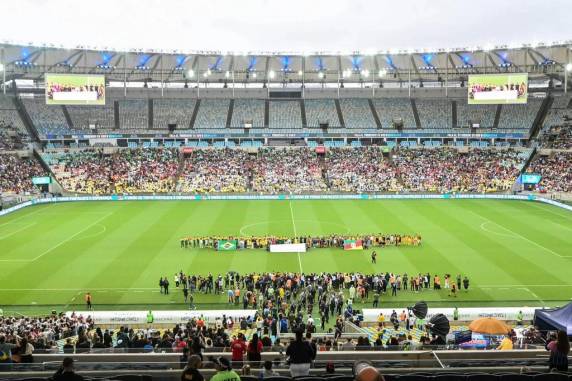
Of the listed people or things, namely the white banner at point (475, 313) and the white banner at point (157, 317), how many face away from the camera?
0

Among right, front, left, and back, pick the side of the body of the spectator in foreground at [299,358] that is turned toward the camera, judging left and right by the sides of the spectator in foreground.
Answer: back

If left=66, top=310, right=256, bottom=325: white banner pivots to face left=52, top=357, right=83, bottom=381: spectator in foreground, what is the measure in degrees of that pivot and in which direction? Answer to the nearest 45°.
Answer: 0° — it already faces them

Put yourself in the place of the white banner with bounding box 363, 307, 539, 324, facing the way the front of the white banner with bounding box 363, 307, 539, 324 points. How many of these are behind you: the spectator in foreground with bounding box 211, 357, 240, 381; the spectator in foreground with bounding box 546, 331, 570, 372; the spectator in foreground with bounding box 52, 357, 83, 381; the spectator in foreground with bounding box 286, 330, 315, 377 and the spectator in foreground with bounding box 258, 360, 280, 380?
0

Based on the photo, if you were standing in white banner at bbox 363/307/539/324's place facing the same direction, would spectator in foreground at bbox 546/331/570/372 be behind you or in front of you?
in front

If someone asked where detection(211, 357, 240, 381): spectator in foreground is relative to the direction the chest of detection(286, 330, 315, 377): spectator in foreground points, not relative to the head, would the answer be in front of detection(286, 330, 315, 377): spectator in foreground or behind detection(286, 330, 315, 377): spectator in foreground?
behind

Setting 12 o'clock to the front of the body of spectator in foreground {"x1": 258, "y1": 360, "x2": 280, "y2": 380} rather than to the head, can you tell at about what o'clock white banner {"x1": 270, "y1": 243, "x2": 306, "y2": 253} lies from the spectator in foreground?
The white banner is roughly at 12 o'clock from the spectator in foreground.

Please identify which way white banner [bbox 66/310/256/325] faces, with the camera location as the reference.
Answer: facing the viewer

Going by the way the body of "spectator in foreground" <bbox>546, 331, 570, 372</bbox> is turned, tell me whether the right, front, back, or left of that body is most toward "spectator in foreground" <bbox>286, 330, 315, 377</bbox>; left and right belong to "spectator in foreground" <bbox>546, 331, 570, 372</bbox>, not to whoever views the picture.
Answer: left

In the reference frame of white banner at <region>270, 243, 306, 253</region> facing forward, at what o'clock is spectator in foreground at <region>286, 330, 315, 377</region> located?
The spectator in foreground is roughly at 12 o'clock from the white banner.

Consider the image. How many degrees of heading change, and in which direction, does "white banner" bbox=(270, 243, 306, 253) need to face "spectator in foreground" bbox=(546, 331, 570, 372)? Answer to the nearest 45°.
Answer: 0° — it already faces them

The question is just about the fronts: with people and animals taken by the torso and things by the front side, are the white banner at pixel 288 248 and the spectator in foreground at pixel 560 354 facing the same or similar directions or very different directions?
very different directions

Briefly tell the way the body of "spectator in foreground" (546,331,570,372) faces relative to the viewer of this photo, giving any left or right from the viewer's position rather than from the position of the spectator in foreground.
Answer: facing away from the viewer

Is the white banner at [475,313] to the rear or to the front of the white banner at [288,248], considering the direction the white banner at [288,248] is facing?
to the front

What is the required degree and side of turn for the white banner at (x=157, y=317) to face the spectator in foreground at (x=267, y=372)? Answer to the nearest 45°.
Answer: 0° — it already faces them

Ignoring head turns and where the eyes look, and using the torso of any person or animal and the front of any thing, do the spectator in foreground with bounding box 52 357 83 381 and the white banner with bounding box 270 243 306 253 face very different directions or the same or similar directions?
very different directions

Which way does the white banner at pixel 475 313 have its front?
toward the camera

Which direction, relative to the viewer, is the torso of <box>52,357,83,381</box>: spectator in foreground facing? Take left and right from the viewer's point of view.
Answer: facing away from the viewer
